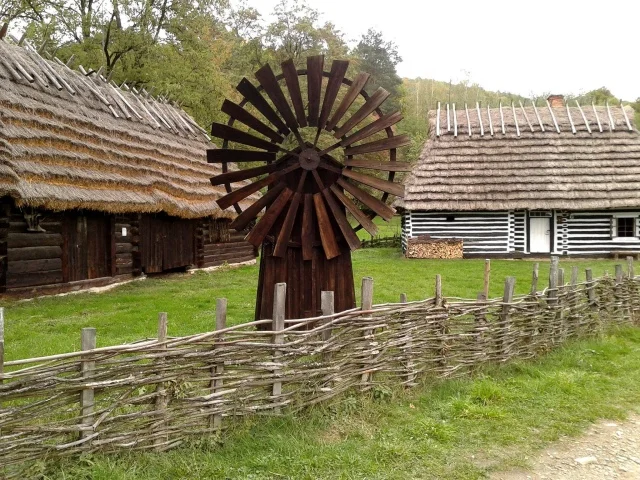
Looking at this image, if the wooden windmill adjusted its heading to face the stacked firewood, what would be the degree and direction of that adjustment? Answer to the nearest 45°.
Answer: approximately 180°

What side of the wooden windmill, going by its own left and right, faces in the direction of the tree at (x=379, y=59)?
back

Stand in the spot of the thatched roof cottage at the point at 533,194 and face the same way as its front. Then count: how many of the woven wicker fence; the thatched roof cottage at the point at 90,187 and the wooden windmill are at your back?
0

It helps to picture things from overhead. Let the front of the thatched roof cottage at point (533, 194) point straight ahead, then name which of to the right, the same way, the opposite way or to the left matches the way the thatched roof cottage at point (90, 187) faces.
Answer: to the left

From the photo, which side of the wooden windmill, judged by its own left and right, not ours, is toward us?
front

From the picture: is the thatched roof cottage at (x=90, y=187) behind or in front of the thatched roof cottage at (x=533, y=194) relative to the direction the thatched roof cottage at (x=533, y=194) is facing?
in front

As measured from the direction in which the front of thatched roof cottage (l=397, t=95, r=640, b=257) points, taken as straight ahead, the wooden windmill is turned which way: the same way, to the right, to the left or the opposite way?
the same way

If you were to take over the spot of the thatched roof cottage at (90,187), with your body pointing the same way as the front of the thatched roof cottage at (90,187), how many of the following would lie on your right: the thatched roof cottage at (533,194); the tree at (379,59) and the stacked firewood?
0

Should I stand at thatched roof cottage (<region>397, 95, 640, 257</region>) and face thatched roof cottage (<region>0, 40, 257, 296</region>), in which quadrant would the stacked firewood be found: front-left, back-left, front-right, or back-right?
front-right

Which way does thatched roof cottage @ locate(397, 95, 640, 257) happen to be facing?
toward the camera

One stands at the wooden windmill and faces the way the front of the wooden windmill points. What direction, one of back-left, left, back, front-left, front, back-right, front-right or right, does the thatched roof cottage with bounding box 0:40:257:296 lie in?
back-right

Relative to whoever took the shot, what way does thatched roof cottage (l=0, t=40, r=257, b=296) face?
facing the viewer and to the right of the viewer

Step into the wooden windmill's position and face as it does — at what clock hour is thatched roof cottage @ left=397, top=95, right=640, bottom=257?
The thatched roof cottage is roughly at 7 o'clock from the wooden windmill.

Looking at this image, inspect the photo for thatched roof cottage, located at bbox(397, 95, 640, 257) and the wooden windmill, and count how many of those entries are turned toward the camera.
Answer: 2

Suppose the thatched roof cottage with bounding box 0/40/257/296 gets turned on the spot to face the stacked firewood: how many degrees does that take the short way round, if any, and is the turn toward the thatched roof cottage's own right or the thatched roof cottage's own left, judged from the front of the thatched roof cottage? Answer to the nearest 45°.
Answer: approximately 45° to the thatched roof cottage's own left

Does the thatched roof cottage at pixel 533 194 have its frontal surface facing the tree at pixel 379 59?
no

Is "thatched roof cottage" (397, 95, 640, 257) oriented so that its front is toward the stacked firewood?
no

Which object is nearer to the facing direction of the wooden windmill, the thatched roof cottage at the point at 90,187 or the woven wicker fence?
the woven wicker fence

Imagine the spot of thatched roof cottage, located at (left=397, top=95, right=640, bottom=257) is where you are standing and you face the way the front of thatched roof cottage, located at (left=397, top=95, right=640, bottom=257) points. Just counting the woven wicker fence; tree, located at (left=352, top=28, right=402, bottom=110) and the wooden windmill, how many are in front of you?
2

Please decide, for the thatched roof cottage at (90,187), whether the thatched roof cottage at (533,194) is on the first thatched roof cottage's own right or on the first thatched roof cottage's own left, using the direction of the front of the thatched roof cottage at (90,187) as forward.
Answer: on the first thatched roof cottage's own left

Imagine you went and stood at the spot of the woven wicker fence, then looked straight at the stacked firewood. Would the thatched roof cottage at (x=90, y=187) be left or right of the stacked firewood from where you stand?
left
